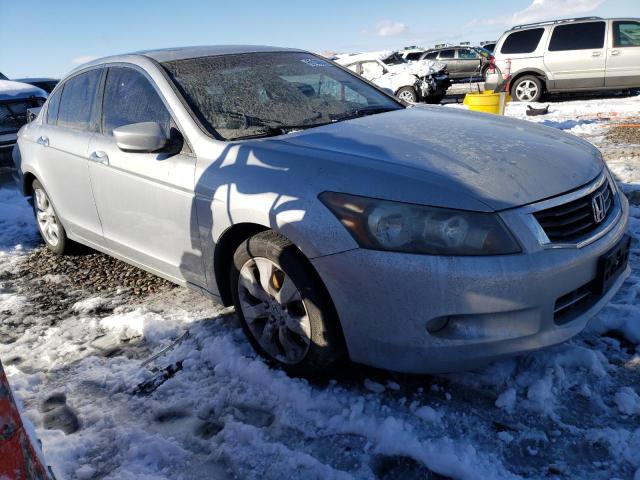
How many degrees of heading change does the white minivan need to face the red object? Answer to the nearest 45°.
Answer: approximately 90° to its right

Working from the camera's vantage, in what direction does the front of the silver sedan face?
facing the viewer and to the right of the viewer

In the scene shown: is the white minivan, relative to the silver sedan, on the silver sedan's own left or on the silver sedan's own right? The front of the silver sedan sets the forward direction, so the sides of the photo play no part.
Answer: on the silver sedan's own left

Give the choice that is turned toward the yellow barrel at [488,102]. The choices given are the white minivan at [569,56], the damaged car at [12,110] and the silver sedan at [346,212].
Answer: the damaged car

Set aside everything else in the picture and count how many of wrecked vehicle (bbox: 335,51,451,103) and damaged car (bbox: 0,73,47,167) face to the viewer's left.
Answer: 0

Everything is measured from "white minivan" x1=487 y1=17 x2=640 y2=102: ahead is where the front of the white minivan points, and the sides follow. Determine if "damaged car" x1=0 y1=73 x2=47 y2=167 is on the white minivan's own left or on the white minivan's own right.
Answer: on the white minivan's own right

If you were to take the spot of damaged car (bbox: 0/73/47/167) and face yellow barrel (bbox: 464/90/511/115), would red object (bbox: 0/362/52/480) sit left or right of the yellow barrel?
right

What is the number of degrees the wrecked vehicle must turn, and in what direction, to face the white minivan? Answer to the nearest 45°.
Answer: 0° — it already faces it

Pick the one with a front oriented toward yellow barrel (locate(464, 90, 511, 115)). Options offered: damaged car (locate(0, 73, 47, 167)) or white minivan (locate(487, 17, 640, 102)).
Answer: the damaged car

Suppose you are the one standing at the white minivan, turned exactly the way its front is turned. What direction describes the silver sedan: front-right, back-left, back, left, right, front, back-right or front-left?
right

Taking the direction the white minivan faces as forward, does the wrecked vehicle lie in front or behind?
behind

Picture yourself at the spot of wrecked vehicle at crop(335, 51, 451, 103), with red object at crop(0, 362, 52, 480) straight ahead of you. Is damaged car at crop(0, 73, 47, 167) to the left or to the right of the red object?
right

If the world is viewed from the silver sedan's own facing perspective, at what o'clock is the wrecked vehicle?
The wrecked vehicle is roughly at 8 o'clock from the silver sedan.

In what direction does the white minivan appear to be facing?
to the viewer's right

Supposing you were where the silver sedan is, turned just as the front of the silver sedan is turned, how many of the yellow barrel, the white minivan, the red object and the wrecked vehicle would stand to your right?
1

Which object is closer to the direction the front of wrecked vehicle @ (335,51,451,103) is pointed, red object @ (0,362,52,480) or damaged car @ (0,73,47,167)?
the red object
